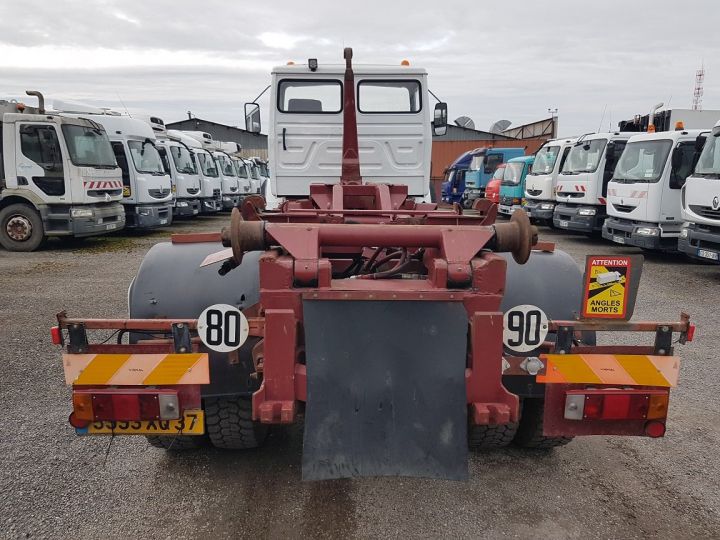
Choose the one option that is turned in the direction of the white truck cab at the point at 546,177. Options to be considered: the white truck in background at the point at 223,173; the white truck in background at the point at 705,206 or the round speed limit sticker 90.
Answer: the white truck in background at the point at 223,173

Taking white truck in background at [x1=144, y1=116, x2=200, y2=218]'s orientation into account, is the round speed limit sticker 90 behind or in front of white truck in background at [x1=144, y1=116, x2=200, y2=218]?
in front

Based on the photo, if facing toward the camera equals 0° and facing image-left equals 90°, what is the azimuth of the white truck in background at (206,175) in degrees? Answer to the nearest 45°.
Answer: approximately 315°

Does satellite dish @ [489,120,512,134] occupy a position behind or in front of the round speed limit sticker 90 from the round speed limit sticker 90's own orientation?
behind

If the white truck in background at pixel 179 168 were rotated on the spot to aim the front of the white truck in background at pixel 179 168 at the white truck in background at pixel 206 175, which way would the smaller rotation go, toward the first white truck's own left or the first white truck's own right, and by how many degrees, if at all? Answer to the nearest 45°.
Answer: approximately 90° to the first white truck's own left

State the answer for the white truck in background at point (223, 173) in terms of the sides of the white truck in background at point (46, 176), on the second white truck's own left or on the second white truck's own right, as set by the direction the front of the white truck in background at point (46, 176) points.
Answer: on the second white truck's own left

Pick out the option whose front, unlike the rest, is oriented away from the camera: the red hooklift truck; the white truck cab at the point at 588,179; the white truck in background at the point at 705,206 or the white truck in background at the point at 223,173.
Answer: the red hooklift truck

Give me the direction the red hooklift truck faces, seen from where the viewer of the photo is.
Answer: facing away from the viewer

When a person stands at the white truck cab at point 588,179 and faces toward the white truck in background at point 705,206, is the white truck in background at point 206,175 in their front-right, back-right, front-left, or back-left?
back-right

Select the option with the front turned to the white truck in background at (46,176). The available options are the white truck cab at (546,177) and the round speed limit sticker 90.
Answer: the white truck cab

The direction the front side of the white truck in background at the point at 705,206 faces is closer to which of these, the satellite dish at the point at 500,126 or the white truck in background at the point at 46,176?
the white truck in background
